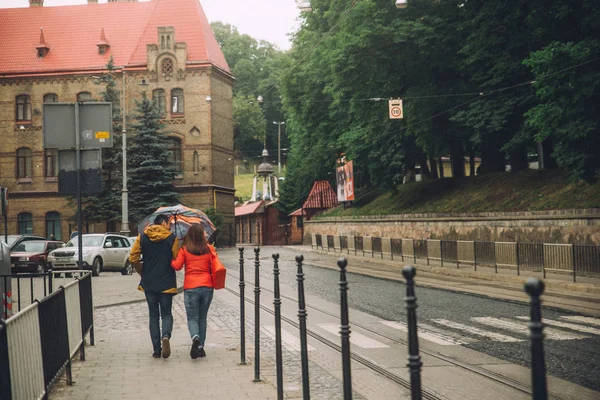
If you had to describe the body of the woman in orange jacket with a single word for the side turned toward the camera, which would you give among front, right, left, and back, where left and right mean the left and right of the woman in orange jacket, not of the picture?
back

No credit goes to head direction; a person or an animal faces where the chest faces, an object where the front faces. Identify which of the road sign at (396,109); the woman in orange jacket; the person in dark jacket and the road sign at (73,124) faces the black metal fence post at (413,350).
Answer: the road sign at (396,109)

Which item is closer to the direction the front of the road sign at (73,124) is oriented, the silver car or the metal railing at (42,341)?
the silver car

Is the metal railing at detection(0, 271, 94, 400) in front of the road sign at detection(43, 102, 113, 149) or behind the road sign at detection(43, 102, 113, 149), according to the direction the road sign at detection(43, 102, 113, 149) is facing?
behind

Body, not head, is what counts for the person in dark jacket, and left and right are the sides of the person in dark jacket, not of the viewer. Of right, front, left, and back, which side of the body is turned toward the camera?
back

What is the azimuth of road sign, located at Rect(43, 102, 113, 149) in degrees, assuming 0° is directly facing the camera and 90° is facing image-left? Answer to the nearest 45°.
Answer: approximately 180°

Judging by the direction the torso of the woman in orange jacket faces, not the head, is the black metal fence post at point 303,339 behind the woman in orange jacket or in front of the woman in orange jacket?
behind
